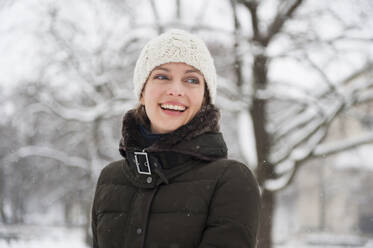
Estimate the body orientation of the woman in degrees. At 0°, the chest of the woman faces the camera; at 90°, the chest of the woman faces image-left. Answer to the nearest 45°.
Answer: approximately 45°

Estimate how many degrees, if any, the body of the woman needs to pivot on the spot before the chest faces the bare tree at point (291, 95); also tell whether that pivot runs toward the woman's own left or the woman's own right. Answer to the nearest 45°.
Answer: approximately 135° to the woman's own right
